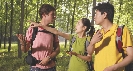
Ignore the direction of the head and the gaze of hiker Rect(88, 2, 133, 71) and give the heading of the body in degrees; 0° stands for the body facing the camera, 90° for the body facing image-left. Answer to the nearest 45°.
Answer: approximately 45°

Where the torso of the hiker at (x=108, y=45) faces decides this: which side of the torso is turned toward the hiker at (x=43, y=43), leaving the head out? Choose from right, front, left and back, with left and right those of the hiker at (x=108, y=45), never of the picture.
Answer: right
